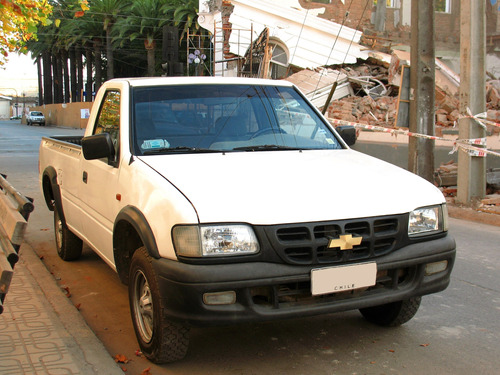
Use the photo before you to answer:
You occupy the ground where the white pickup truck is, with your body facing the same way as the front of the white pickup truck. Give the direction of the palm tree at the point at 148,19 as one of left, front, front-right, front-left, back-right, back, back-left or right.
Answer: back-left

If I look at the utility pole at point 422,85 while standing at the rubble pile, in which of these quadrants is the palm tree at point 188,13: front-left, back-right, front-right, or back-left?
back-right

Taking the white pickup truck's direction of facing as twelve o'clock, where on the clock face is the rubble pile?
The rubble pile is roughly at 8 o'clock from the white pickup truck.

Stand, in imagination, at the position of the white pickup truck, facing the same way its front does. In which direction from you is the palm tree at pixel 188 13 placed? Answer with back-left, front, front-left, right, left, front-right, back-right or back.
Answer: back-left

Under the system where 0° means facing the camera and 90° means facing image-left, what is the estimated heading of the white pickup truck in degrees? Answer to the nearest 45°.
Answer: approximately 315°

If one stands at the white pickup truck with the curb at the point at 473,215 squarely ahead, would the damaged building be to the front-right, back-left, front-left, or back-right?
front-left

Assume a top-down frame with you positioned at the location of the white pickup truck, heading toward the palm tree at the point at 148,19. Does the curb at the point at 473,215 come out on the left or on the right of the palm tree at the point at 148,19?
right

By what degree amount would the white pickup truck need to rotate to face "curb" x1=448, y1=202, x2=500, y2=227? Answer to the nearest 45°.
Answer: approximately 90° to its left

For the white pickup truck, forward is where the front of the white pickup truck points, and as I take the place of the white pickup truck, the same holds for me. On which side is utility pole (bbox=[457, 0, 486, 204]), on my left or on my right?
on my left
